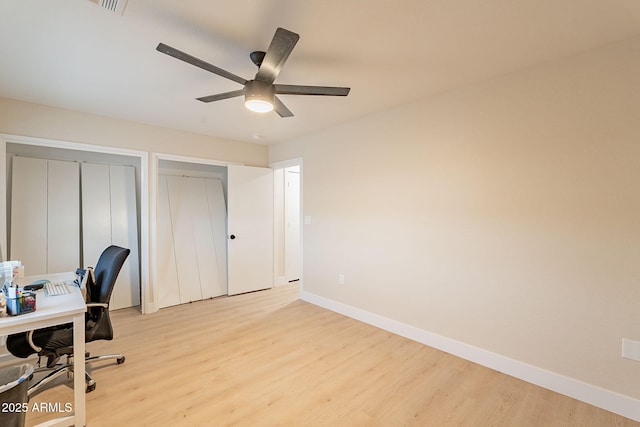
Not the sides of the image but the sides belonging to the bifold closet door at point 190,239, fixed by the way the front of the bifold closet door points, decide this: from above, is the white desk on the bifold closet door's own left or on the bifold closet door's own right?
on the bifold closet door's own right

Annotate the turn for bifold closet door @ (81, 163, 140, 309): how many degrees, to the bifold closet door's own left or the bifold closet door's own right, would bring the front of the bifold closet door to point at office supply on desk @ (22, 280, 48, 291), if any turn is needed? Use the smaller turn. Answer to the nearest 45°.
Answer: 0° — it already faces it

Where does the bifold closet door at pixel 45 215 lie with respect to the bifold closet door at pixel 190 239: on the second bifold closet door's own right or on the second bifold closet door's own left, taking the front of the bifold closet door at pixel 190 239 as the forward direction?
on the second bifold closet door's own right

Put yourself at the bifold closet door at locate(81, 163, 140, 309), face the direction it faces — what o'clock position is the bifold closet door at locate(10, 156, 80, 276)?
the bifold closet door at locate(10, 156, 80, 276) is roughly at 3 o'clock from the bifold closet door at locate(81, 163, 140, 309).

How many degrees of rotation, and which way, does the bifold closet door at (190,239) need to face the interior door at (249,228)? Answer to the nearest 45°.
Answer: approximately 45° to its left

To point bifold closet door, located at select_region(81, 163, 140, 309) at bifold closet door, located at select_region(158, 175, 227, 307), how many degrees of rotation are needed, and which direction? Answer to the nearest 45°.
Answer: approximately 90° to its left

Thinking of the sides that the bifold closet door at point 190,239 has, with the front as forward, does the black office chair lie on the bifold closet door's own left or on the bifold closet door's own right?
on the bifold closet door's own right

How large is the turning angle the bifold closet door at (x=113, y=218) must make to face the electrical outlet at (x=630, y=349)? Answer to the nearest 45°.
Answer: approximately 45° to its left

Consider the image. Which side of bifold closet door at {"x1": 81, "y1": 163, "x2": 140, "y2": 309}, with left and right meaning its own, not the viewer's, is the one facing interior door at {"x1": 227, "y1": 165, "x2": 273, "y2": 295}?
left

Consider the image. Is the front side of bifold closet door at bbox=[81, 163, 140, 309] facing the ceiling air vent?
yes

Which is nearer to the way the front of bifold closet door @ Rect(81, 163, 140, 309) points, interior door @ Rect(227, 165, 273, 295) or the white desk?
the white desk

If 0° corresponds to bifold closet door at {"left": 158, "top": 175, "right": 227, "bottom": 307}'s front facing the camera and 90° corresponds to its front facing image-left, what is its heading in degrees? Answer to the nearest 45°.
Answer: approximately 315°

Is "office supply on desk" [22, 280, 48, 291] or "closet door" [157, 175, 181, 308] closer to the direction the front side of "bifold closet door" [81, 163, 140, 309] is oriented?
the office supply on desk
